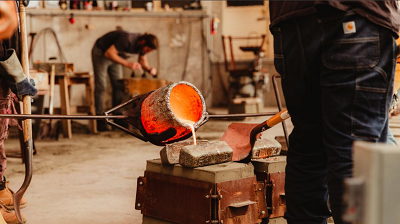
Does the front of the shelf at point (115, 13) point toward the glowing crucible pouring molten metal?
yes

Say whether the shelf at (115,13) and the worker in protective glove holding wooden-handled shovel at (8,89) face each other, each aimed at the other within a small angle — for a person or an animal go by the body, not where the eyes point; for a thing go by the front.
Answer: no

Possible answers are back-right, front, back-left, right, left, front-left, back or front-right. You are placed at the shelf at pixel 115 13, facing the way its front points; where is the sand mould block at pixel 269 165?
front

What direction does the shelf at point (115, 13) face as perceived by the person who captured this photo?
facing the viewer

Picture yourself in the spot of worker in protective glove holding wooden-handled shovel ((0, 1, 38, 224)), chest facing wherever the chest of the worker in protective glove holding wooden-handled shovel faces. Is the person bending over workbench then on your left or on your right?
on your left

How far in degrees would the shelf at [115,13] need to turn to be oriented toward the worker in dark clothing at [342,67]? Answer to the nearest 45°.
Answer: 0° — it already faces them

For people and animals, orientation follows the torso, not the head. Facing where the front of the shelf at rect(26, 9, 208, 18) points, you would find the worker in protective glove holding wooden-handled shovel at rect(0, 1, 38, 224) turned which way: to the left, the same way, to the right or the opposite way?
to the left

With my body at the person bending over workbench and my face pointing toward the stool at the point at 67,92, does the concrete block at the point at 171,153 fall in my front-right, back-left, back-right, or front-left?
front-left

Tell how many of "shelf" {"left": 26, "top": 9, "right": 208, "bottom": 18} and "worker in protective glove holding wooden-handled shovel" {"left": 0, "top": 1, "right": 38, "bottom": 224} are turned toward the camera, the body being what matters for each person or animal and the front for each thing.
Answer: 1

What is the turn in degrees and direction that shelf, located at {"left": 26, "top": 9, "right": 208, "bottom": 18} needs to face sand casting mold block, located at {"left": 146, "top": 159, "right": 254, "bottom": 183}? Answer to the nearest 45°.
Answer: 0° — it already faces it

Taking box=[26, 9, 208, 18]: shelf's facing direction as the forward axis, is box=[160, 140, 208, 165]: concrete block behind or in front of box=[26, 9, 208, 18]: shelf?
in front

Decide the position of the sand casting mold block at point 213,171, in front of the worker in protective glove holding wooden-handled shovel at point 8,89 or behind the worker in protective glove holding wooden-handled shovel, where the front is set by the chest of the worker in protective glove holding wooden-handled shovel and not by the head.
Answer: in front

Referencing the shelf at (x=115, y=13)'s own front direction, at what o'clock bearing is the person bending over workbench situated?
The person bending over workbench is roughly at 12 o'clock from the shelf.

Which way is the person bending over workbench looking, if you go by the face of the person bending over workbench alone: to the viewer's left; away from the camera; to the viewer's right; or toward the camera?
to the viewer's right

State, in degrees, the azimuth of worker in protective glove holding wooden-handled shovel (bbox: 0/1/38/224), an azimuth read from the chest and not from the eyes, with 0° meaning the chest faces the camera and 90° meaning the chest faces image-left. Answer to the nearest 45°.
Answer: approximately 270°
